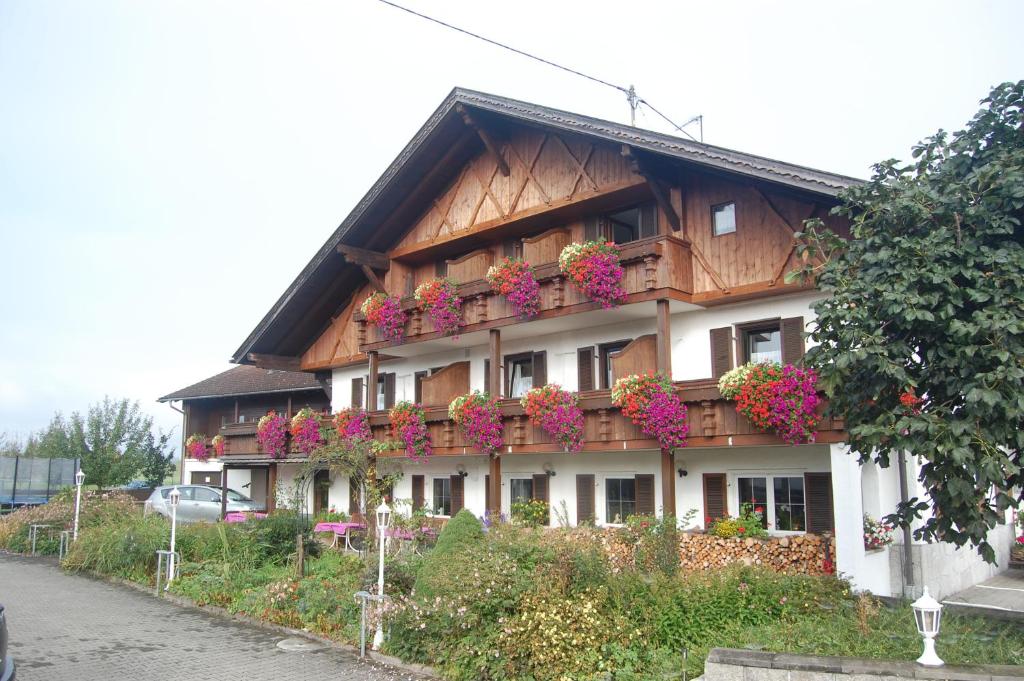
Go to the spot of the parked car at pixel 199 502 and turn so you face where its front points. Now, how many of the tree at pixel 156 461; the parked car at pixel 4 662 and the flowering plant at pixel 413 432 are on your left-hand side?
1

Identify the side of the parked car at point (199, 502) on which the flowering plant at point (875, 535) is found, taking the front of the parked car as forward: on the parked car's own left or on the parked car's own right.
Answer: on the parked car's own right

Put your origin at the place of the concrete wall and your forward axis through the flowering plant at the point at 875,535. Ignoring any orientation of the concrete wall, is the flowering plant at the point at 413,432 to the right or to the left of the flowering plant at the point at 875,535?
left

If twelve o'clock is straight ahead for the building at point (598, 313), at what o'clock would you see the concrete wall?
The concrete wall is roughly at 10 o'clock from the building.

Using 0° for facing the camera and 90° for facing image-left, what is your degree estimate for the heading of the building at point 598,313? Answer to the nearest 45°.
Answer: approximately 45°

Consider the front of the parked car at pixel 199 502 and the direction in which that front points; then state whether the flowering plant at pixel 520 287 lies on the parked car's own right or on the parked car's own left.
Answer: on the parked car's own right

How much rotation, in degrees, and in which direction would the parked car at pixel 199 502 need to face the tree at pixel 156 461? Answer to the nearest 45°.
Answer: approximately 90° to its left

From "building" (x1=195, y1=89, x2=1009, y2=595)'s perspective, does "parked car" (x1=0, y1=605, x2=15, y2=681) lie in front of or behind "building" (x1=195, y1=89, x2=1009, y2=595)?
in front

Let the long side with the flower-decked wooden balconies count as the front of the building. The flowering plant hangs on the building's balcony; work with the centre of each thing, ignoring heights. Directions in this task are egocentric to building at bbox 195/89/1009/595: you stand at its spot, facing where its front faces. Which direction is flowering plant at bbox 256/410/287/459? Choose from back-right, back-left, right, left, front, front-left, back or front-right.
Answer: right

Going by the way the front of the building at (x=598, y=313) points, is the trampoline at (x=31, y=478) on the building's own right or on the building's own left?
on the building's own right

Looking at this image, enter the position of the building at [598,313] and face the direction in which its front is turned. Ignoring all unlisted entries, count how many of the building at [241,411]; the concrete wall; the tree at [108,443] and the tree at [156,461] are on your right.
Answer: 3

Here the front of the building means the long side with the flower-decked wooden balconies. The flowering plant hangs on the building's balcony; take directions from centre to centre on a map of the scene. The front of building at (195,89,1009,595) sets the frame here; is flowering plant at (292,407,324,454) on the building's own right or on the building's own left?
on the building's own right
